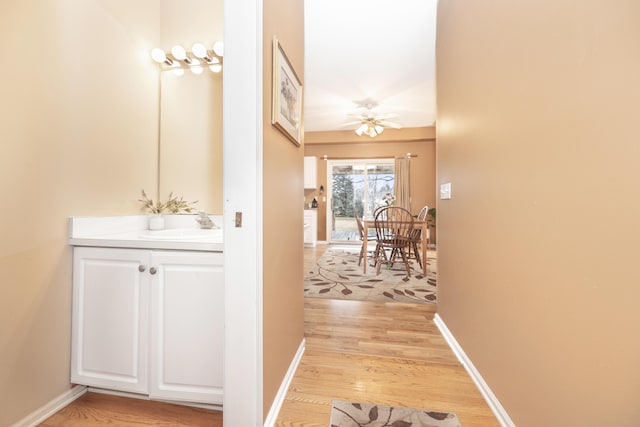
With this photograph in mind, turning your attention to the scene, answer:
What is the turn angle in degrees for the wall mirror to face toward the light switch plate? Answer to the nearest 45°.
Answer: approximately 90° to its left

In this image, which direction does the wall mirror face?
toward the camera

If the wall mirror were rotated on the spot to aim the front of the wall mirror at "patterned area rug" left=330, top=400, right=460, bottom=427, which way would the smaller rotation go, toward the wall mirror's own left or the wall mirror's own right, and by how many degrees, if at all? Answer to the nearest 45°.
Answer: approximately 45° to the wall mirror's own left

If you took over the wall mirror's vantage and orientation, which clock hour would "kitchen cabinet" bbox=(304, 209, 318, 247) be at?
The kitchen cabinet is roughly at 7 o'clock from the wall mirror.
